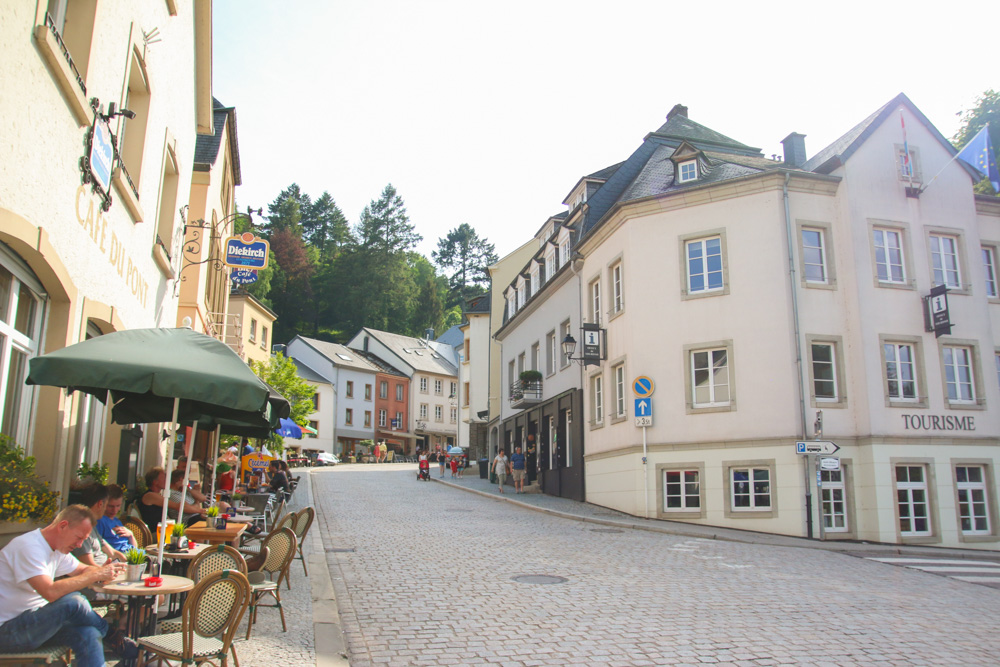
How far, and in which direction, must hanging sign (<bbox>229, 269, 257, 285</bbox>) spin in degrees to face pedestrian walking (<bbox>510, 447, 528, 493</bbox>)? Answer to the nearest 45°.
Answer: approximately 135° to its left

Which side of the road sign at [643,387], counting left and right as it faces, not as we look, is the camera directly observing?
front

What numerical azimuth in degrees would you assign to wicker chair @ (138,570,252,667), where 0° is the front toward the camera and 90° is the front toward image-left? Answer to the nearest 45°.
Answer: approximately 135°

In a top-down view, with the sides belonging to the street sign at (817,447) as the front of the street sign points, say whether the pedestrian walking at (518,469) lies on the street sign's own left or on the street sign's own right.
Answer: on the street sign's own right

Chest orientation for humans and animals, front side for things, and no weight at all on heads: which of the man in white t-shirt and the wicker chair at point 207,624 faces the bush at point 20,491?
the wicker chair

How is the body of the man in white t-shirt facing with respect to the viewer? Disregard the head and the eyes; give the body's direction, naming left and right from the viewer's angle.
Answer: facing to the right of the viewer

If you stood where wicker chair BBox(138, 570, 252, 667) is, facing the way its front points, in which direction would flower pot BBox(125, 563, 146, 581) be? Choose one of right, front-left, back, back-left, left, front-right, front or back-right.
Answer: front

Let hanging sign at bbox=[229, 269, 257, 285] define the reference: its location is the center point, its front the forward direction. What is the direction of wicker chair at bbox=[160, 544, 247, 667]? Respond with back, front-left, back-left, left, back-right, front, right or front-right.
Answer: front

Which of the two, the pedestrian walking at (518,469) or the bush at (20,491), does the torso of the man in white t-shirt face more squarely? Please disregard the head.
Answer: the pedestrian walking

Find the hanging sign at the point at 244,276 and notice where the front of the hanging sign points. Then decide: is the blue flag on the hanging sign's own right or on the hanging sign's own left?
on the hanging sign's own left

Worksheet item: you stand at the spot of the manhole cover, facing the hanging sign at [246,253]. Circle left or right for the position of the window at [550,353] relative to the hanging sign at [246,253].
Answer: right

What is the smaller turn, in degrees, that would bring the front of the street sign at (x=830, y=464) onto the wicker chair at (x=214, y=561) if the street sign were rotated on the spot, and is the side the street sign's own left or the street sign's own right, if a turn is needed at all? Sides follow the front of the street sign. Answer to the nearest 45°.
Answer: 0° — it already faces it

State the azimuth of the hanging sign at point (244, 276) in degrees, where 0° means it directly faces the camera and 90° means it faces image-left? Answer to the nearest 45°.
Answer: approximately 0°

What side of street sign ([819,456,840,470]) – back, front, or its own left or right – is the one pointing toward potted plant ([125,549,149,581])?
front

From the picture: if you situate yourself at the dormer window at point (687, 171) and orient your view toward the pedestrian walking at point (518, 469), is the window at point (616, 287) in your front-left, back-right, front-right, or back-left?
front-left

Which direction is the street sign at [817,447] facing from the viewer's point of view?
toward the camera

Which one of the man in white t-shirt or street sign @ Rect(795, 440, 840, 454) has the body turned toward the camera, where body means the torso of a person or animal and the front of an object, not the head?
the street sign

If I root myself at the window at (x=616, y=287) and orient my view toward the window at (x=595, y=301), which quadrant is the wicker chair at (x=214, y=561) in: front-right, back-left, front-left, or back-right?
back-left
